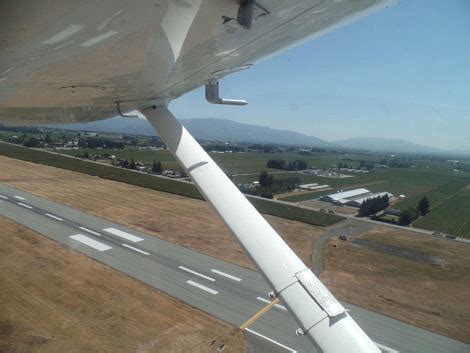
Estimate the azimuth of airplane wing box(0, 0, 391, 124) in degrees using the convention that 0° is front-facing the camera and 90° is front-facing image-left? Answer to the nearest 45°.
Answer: approximately 270°

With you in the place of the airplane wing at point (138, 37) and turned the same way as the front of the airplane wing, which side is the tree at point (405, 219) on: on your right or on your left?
on your left

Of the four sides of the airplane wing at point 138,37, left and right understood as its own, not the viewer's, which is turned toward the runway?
left
